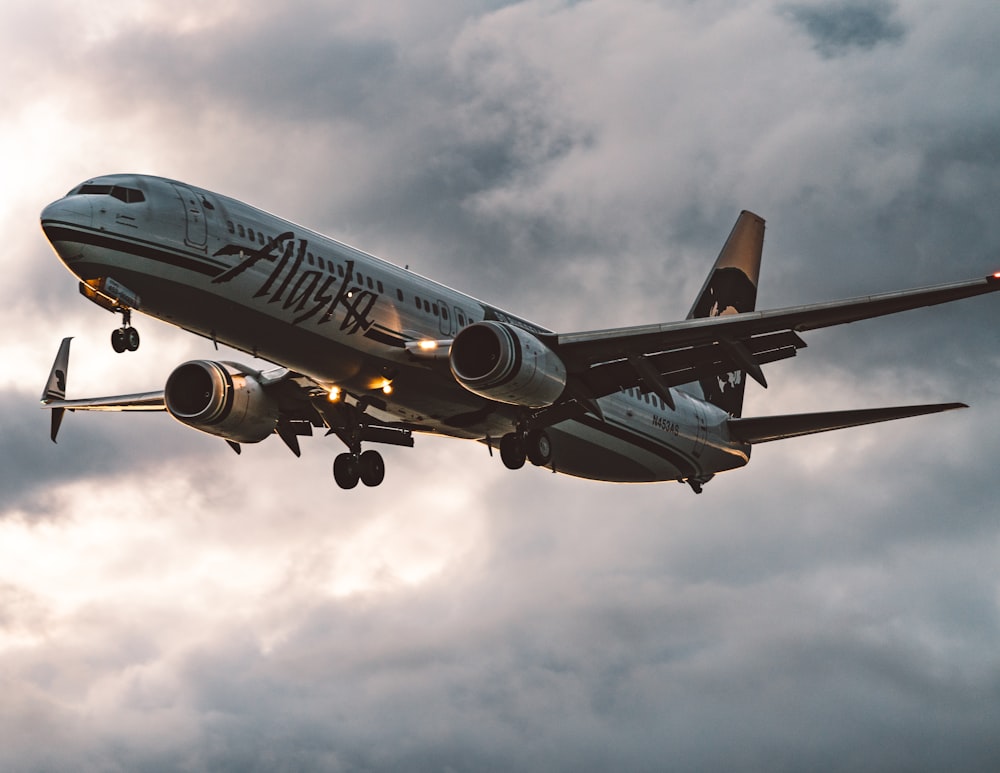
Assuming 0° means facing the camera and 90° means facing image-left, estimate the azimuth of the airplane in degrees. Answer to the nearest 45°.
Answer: approximately 45°
